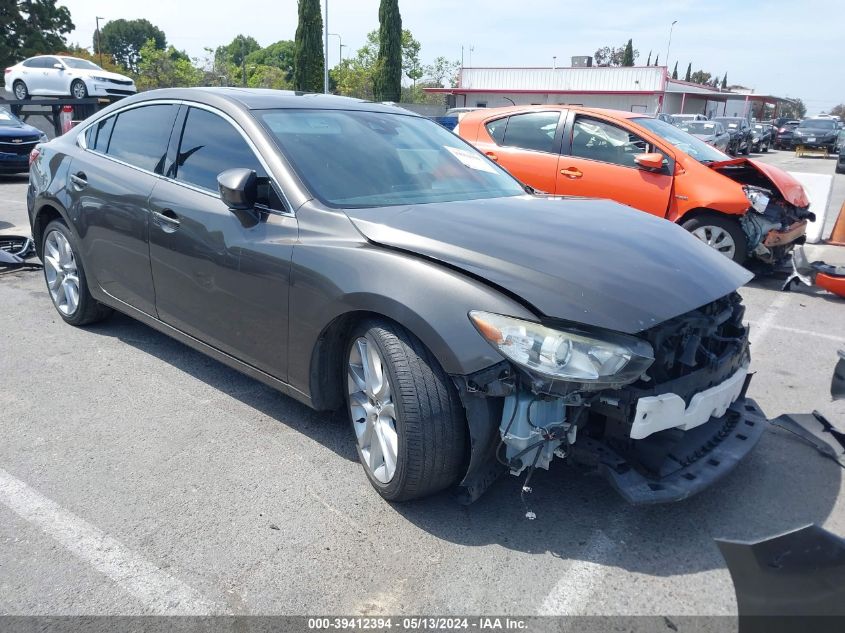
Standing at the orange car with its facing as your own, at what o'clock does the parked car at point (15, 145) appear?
The parked car is roughly at 5 o'clock from the orange car.

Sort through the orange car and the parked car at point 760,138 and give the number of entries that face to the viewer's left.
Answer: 0

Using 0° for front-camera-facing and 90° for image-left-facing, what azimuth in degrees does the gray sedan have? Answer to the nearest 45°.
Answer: approximately 315°

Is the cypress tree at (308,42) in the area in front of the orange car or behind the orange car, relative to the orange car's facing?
behind

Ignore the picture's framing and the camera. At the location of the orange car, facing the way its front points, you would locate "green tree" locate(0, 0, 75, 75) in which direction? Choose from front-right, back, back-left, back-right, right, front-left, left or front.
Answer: back

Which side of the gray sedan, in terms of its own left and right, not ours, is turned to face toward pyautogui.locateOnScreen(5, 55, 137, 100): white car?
back

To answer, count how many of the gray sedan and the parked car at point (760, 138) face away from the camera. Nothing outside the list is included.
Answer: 0

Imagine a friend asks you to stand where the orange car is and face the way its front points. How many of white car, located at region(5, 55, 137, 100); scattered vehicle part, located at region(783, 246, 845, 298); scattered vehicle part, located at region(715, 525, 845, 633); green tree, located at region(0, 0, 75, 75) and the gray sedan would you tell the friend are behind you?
2

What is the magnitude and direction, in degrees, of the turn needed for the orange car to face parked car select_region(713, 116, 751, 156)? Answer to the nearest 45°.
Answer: approximately 135° to its left

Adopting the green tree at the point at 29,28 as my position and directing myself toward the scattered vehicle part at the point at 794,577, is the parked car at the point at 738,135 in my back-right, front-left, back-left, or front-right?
front-left

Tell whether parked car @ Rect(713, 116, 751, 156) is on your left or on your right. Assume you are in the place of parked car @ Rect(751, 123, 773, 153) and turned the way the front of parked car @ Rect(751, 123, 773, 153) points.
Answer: on your right

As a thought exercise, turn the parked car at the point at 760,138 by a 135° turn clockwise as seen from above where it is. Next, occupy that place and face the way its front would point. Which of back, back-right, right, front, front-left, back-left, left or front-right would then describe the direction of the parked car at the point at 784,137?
right
